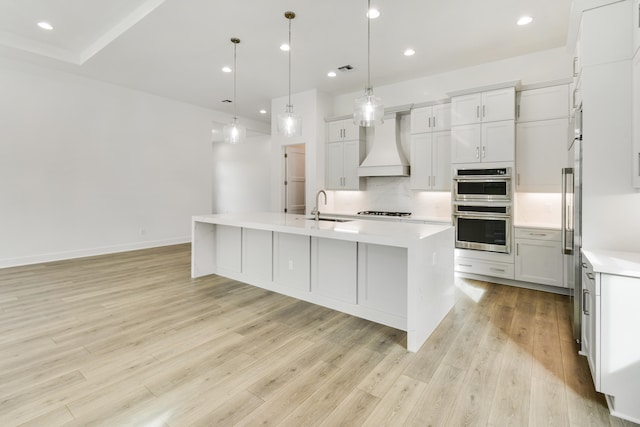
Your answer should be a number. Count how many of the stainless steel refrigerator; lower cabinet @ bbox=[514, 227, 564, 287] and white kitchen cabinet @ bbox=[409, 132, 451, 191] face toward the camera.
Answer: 2

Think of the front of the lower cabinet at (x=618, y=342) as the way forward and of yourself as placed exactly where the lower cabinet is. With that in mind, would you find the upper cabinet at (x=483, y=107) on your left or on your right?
on your right

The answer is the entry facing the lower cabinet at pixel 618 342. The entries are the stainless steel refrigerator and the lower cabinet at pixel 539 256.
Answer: the lower cabinet at pixel 539 256

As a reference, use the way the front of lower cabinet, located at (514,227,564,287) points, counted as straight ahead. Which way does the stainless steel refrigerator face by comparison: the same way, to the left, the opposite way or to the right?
to the right

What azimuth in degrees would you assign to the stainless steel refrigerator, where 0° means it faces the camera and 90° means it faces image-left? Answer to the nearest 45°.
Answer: approximately 90°

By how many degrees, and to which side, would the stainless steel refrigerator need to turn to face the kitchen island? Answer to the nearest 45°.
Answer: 0° — it already faces it

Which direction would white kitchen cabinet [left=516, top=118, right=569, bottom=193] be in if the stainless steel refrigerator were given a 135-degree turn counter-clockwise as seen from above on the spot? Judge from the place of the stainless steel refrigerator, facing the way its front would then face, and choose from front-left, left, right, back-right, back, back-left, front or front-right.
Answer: back-left

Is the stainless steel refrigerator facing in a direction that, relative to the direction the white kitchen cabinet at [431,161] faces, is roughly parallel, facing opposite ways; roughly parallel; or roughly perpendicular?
roughly perpendicular

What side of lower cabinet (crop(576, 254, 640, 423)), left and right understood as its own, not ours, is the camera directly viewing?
left
